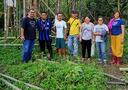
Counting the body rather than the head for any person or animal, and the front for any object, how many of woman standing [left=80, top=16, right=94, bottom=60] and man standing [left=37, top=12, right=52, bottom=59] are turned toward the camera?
2

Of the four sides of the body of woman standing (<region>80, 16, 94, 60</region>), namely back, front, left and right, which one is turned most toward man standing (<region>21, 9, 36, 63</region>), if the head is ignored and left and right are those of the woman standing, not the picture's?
right

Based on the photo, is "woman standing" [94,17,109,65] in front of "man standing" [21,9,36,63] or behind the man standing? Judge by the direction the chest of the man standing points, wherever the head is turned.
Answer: in front

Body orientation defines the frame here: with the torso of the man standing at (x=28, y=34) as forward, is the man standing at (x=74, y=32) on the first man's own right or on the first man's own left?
on the first man's own left

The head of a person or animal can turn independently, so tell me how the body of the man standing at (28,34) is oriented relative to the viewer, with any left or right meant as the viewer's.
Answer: facing the viewer and to the right of the viewer

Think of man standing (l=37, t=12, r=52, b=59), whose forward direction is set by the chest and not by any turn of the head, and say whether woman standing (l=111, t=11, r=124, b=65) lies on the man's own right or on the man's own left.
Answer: on the man's own left

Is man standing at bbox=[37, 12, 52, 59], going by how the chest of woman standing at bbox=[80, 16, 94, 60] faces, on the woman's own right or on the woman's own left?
on the woman's own right

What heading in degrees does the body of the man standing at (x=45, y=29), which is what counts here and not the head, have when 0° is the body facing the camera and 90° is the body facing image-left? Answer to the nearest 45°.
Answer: approximately 0°

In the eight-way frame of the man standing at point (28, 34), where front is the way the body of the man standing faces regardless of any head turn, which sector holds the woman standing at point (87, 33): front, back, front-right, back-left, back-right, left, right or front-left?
front-left

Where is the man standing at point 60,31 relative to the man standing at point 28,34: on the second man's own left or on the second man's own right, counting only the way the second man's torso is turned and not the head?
on the second man's own left

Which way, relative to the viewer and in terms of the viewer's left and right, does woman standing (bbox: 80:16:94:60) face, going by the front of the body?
facing the viewer
